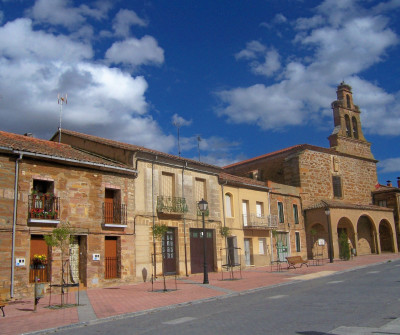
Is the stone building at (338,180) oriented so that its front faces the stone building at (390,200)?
no

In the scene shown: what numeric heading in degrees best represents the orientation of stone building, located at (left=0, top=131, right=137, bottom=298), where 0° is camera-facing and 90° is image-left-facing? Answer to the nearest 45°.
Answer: approximately 315°

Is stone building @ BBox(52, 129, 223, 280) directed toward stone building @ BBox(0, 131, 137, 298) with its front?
no

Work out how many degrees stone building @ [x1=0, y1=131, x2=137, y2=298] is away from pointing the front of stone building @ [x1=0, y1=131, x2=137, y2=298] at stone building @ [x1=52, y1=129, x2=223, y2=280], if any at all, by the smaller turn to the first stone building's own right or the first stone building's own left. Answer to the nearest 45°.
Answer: approximately 90° to the first stone building's own left

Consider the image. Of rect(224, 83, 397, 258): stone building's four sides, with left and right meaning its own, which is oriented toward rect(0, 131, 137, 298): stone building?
right

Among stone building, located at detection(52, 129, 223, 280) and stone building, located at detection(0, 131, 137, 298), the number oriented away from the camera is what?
0

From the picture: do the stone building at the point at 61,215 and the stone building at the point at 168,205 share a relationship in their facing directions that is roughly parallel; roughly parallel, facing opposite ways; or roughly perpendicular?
roughly parallel

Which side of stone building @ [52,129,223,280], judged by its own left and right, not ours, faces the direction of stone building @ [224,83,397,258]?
left

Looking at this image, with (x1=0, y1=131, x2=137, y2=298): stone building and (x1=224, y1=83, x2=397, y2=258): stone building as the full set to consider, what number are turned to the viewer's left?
0

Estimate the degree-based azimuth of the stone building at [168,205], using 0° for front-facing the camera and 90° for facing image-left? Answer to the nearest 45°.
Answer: approximately 315°

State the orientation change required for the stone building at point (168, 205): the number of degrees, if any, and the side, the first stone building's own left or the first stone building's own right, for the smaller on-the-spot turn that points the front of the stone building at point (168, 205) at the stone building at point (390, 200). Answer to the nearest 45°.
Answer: approximately 90° to the first stone building's own left

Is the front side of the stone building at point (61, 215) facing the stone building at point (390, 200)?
no
